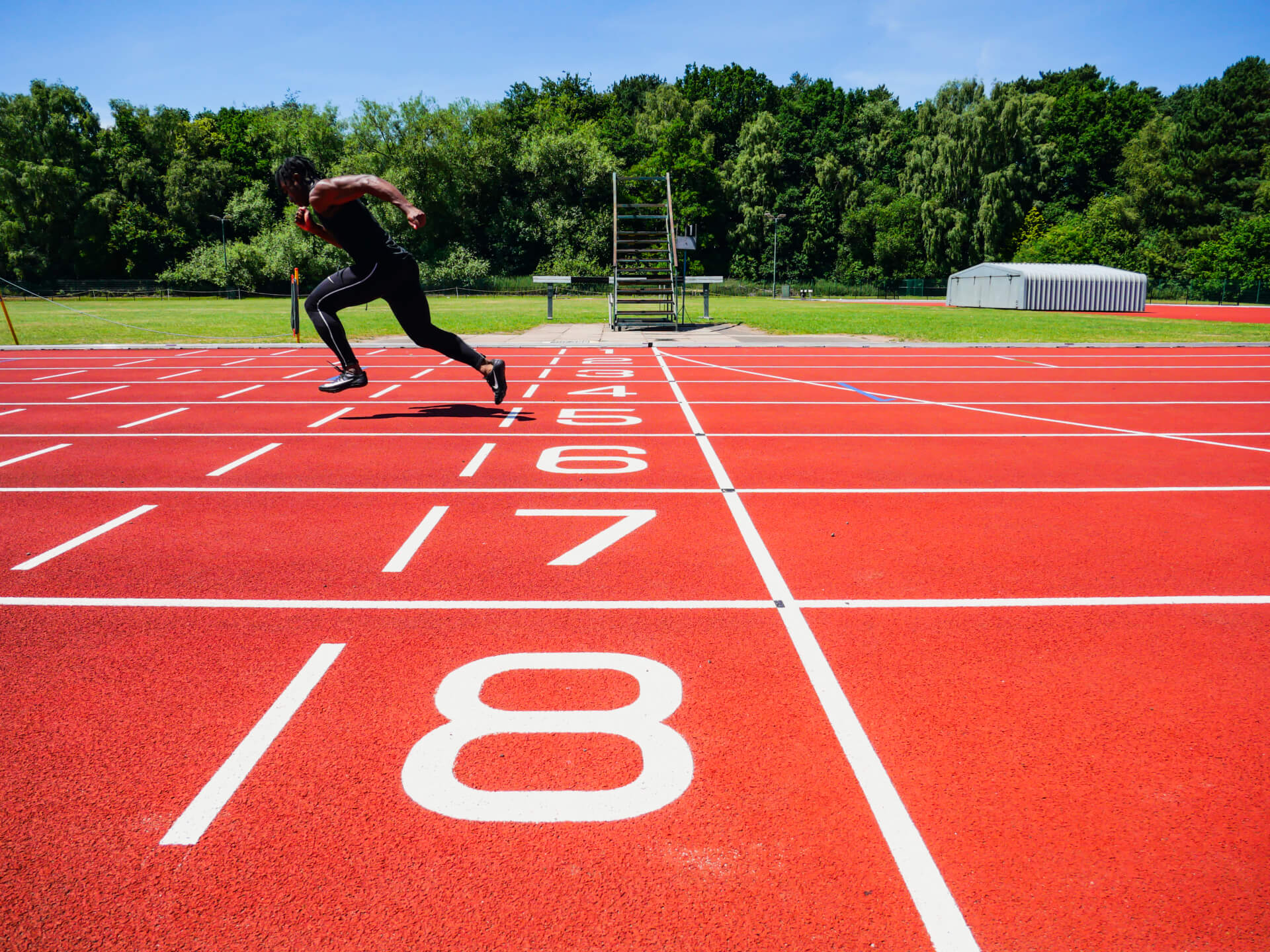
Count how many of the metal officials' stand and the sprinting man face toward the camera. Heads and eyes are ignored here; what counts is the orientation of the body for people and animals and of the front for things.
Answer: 1

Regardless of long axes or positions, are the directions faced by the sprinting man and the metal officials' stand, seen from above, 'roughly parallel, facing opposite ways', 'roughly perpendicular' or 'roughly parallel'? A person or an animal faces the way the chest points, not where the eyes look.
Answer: roughly perpendicular

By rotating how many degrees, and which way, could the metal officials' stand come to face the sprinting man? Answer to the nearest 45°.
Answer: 0° — it already faces them

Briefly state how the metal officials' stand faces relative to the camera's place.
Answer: facing the viewer

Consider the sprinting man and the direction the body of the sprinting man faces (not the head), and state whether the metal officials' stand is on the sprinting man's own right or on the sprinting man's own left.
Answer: on the sprinting man's own right

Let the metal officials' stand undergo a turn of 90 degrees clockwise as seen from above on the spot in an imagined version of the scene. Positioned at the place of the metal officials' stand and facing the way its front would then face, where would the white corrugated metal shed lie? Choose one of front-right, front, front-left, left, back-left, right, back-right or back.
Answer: back-right

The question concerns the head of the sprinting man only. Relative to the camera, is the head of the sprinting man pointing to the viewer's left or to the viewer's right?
to the viewer's left

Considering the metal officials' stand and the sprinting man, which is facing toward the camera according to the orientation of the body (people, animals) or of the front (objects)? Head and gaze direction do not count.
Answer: the metal officials' stand

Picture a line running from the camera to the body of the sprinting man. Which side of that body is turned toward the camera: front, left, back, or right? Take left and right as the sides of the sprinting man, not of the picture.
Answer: left
